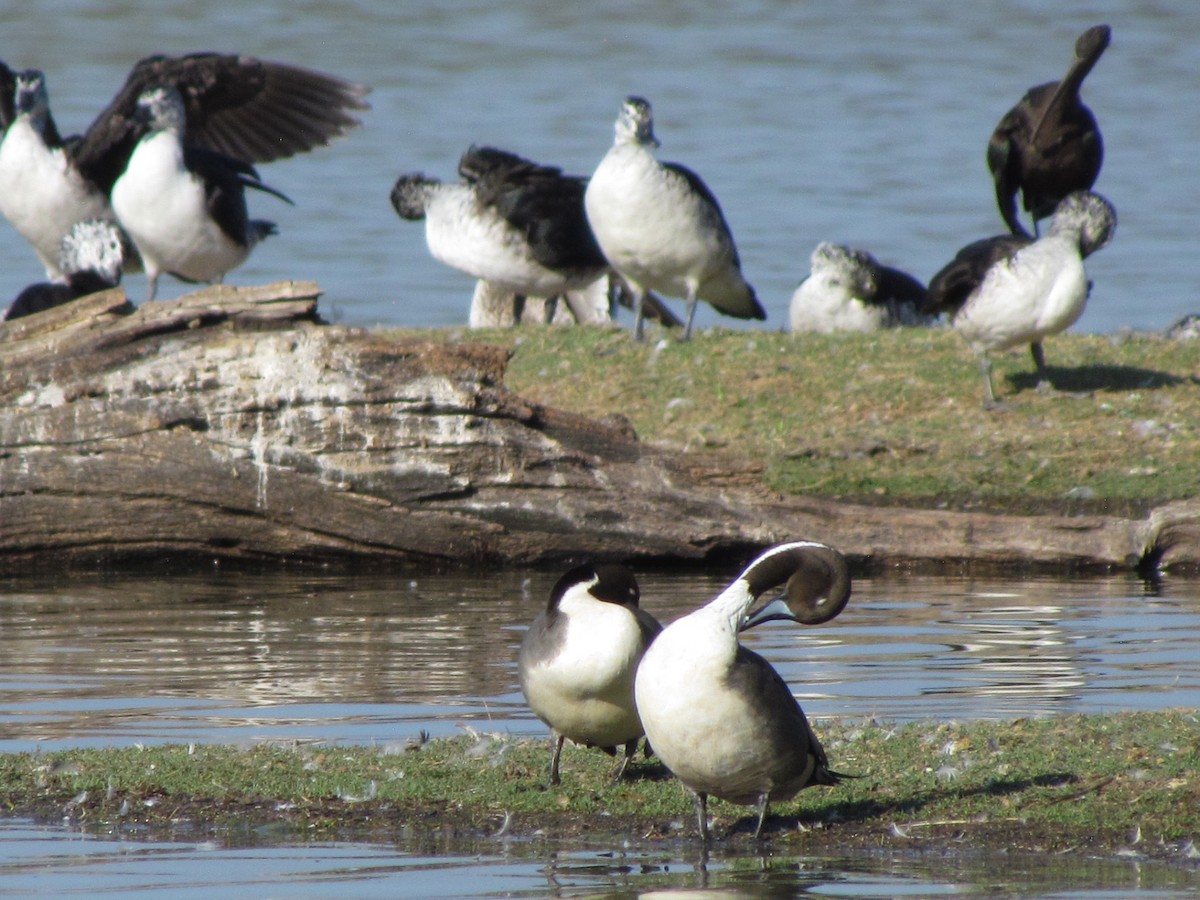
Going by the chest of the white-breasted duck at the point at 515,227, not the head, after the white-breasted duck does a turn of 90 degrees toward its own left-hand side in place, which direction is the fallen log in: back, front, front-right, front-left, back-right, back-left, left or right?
front

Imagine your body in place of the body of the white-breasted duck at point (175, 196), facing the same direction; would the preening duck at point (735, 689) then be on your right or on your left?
on your left

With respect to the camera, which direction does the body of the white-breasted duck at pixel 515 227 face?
to the viewer's left

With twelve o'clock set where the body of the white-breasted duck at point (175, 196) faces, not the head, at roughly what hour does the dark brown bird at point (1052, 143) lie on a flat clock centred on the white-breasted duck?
The dark brown bird is roughly at 8 o'clock from the white-breasted duck.

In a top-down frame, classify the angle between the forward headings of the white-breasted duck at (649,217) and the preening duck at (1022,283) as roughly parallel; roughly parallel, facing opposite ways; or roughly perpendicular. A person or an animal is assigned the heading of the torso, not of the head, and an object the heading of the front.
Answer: roughly perpendicular

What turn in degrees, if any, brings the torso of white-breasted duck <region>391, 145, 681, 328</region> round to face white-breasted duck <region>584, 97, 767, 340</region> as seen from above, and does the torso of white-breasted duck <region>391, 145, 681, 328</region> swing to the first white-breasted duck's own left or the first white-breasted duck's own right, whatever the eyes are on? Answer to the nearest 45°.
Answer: approximately 135° to the first white-breasted duck's own left

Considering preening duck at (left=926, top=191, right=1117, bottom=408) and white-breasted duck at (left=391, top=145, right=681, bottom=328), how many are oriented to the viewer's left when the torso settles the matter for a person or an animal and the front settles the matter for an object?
1

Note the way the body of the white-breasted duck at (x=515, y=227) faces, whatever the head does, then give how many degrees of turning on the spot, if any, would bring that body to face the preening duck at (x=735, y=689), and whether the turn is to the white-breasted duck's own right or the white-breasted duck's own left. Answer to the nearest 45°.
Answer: approximately 90° to the white-breasted duck's own left

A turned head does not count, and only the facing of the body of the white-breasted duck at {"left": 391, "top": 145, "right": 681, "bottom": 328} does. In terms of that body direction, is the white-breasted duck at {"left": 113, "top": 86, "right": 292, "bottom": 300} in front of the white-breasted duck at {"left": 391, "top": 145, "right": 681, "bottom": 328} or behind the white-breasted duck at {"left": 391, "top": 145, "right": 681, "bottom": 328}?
in front

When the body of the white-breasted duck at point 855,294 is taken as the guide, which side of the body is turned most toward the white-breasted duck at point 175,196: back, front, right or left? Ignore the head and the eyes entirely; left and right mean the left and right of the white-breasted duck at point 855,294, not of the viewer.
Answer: front

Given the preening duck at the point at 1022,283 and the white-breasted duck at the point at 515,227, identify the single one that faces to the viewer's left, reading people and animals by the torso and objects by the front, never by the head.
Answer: the white-breasted duck

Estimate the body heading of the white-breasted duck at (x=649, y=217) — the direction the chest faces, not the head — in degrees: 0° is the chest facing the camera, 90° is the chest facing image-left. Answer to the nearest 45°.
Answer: approximately 45°

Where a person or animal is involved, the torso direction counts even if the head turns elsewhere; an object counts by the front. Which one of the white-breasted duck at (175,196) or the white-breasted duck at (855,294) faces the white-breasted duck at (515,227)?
the white-breasted duck at (855,294)

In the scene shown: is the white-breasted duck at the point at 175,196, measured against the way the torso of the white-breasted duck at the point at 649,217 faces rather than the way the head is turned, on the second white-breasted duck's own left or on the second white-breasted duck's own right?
on the second white-breasted duck's own right

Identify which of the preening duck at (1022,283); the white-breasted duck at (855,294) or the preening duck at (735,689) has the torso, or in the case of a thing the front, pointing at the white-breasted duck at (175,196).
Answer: the white-breasted duck at (855,294)

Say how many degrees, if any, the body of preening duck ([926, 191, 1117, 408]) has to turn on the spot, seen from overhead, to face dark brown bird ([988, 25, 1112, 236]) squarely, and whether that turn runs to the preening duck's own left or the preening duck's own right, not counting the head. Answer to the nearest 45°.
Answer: approximately 135° to the preening duck's own left
